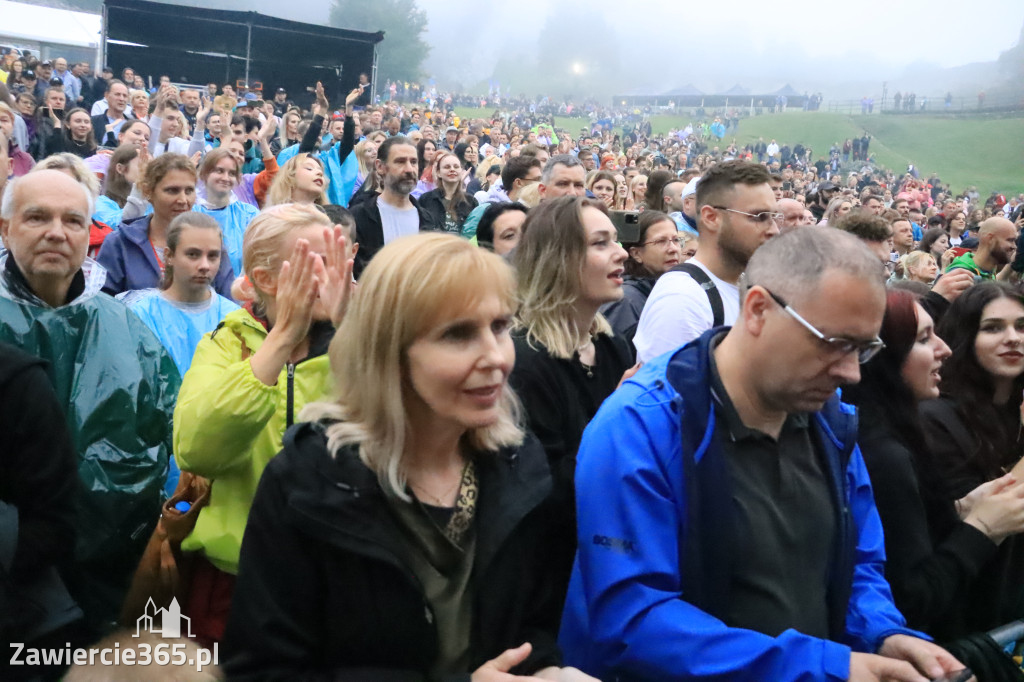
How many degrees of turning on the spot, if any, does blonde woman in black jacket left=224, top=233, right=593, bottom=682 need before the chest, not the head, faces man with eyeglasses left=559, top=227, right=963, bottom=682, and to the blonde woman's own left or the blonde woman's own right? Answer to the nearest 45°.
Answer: approximately 45° to the blonde woman's own left

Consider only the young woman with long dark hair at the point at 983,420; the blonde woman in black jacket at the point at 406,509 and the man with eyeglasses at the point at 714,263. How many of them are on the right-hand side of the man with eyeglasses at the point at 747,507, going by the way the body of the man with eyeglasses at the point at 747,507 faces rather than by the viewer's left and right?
1

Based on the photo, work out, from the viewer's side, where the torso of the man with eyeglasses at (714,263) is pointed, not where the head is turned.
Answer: to the viewer's right

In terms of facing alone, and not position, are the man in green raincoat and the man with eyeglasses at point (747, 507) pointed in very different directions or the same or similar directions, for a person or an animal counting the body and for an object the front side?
same or similar directions

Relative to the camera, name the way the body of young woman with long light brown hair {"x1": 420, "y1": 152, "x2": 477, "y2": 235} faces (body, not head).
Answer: toward the camera

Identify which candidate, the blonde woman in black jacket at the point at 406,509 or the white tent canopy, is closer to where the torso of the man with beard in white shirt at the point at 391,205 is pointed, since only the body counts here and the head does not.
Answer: the blonde woman in black jacket

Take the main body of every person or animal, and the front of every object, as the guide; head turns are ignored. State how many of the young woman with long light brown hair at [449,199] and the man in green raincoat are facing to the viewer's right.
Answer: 0

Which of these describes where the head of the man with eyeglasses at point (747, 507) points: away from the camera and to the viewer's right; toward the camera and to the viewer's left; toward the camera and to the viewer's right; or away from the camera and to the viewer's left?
toward the camera and to the viewer's right
